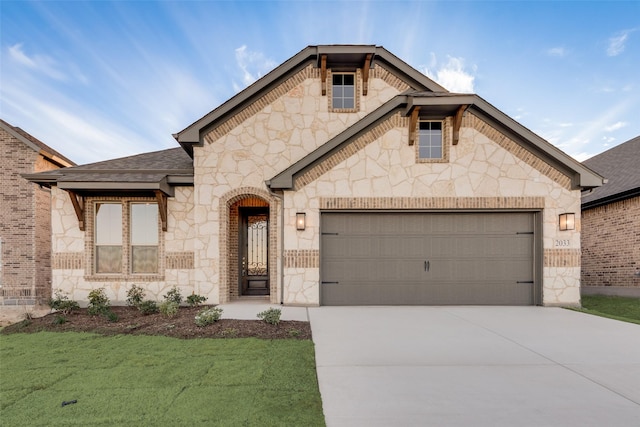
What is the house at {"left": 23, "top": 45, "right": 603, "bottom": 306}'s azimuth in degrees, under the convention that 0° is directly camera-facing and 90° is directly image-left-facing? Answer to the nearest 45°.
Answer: approximately 0°

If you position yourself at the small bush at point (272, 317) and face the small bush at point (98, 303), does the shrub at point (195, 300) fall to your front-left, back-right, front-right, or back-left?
front-right
